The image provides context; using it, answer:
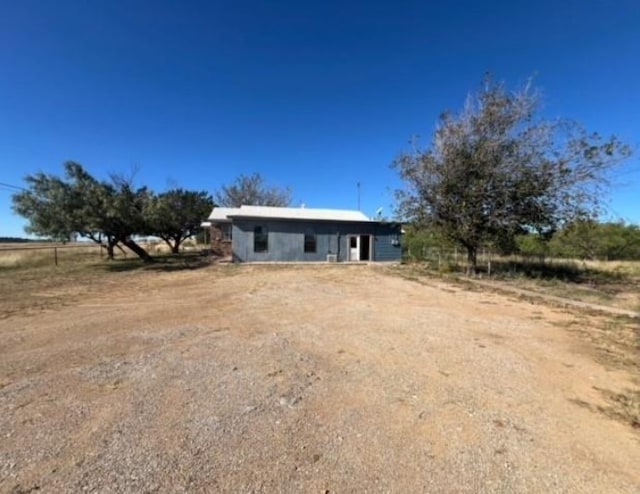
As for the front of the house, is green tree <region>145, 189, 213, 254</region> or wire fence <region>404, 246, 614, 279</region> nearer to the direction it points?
the wire fence

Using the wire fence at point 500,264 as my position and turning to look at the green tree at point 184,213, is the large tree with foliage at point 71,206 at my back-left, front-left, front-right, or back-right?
front-left

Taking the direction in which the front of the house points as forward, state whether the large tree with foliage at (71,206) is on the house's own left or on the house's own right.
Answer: on the house's own right

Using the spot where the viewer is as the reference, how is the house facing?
facing the viewer

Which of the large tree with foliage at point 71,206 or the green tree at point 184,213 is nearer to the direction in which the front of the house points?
the large tree with foliage

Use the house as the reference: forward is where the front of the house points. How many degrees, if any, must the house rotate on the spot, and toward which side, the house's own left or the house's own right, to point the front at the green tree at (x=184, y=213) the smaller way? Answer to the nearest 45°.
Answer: approximately 135° to the house's own right

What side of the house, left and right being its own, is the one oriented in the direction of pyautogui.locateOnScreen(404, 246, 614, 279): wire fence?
left
